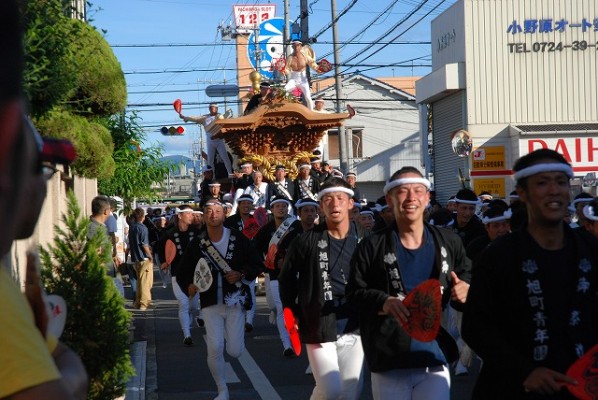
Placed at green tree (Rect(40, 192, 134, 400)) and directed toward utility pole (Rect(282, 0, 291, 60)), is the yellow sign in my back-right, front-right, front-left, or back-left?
front-right

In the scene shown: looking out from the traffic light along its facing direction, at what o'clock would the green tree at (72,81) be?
The green tree is roughly at 12 o'clock from the traffic light.

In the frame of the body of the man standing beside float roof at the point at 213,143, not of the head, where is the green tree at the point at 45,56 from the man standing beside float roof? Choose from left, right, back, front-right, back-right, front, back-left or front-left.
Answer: front

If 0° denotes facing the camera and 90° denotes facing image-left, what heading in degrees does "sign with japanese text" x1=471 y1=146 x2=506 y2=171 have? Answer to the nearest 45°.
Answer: approximately 0°

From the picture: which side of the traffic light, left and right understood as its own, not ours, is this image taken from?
front

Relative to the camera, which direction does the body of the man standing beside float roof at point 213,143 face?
toward the camera

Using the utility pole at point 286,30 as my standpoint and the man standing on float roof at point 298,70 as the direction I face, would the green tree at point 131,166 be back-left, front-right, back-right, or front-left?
front-right

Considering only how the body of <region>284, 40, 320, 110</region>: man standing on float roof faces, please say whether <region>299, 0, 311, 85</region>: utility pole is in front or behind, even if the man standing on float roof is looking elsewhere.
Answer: behind

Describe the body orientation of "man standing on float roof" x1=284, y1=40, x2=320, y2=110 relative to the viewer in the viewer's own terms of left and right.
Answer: facing the viewer

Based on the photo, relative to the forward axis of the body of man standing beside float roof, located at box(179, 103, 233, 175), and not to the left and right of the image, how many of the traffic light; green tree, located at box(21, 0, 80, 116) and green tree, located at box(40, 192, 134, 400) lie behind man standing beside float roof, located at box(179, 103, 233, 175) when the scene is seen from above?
1

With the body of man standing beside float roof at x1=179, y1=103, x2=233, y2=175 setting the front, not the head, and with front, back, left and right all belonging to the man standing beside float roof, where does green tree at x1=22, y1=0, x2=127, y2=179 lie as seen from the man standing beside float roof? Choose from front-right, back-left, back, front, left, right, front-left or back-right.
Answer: front
